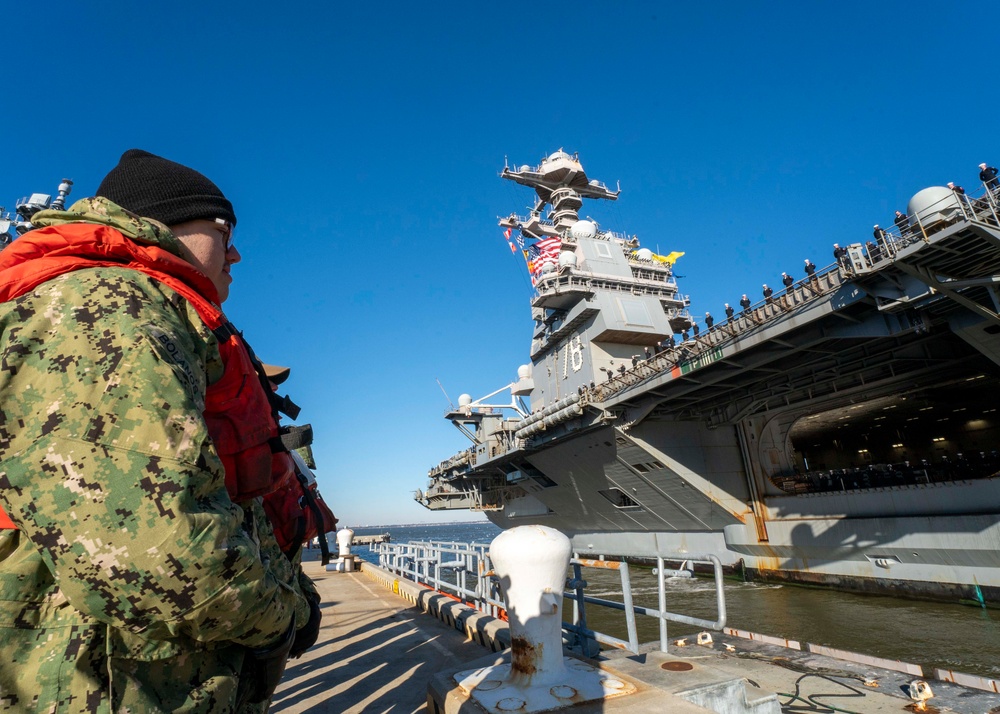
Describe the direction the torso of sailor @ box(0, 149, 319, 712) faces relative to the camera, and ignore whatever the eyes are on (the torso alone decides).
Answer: to the viewer's right

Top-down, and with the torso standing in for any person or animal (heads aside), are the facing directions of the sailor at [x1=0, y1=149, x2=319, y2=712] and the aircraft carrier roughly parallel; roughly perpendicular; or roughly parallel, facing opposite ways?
roughly perpendicular

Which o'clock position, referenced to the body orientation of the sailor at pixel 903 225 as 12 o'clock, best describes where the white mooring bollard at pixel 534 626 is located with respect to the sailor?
The white mooring bollard is roughly at 11 o'clock from the sailor.

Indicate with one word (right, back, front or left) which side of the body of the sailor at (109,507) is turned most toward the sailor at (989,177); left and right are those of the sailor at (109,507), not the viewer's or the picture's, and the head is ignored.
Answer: front

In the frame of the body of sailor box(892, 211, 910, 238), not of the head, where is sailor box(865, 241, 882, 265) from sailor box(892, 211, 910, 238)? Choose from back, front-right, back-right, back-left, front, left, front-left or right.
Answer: right

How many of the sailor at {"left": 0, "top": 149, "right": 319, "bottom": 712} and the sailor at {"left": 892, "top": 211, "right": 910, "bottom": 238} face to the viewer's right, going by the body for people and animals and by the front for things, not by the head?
1

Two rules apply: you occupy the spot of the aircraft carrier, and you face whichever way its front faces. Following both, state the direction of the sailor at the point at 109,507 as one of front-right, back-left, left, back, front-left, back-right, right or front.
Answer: front-right

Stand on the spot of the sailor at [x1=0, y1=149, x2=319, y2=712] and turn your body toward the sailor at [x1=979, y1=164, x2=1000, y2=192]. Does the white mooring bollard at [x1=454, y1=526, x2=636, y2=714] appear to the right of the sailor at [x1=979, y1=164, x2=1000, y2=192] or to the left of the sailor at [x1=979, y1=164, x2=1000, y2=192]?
left

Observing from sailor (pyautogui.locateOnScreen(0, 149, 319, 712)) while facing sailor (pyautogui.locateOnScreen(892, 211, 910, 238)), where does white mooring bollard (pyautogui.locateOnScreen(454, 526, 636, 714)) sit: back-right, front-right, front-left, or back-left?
front-left

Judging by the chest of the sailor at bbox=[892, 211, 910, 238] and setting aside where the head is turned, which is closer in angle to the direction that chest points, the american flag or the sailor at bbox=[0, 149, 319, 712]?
the sailor

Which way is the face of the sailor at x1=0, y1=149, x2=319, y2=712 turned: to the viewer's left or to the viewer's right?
to the viewer's right

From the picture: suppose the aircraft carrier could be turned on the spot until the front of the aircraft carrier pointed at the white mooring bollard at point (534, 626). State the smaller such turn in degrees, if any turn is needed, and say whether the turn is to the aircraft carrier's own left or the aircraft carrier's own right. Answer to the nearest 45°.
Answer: approximately 45° to the aircraft carrier's own right

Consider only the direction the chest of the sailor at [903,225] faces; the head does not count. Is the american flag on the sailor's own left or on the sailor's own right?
on the sailor's own right

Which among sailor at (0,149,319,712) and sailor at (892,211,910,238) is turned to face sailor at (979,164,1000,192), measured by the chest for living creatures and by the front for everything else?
sailor at (0,149,319,712)

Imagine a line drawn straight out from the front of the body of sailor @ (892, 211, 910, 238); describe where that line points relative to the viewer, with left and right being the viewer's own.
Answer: facing the viewer and to the left of the viewer
